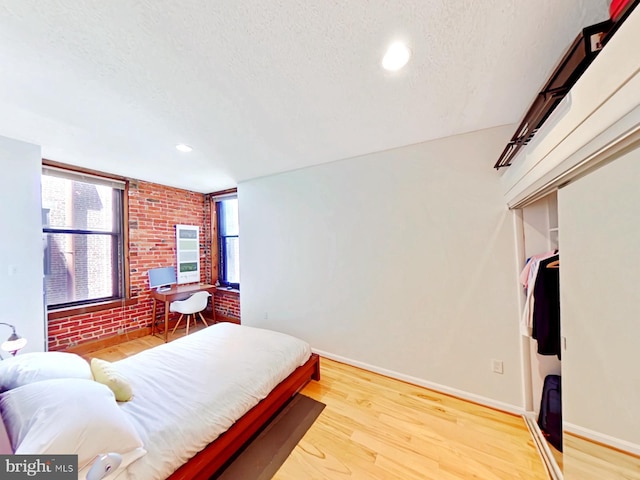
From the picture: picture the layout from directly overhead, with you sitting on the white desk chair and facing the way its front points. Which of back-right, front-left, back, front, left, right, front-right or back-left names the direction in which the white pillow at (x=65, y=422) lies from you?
back-left

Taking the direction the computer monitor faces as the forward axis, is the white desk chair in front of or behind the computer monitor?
in front

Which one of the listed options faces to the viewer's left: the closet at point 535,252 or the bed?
the closet

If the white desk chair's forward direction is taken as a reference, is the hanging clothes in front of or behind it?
behind

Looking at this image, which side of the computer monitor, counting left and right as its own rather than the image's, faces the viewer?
front

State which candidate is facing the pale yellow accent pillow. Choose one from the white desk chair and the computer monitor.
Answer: the computer monitor

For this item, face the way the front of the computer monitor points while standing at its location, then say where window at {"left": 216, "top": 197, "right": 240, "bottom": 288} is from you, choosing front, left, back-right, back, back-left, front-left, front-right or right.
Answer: left

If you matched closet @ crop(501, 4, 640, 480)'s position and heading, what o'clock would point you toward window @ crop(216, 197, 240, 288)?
The window is roughly at 12 o'clock from the closet.

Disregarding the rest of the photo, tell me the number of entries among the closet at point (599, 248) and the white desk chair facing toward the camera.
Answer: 0

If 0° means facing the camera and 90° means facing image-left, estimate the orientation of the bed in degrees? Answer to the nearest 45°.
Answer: approximately 225°

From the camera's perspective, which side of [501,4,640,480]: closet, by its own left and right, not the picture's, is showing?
left

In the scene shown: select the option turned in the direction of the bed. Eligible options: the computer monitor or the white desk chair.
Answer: the computer monitor

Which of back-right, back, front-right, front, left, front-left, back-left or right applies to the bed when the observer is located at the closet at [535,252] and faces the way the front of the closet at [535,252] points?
front-left

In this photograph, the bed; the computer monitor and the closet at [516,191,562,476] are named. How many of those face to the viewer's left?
1

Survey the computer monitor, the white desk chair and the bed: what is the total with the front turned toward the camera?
1

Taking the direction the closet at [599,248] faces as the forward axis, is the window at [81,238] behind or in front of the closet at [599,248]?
in front
